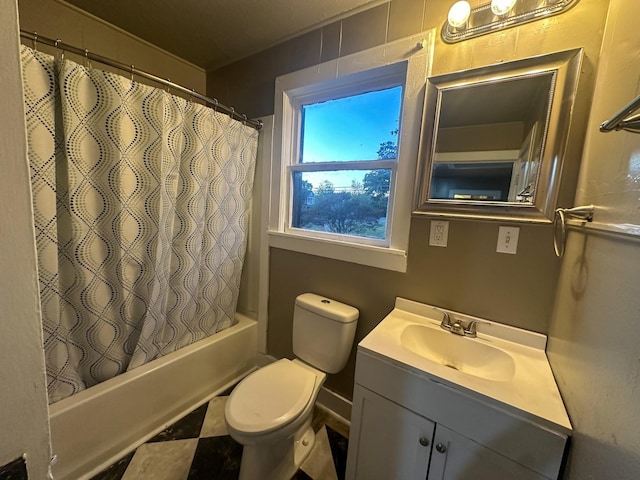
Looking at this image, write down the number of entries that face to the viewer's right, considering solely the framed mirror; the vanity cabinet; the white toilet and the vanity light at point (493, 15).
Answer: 0

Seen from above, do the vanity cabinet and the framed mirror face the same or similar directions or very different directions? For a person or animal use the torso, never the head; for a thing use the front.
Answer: same or similar directions

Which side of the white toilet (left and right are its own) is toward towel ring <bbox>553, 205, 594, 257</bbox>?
left

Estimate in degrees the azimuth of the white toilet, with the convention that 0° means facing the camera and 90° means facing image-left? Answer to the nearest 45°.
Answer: approximately 45°

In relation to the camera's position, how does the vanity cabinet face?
facing the viewer and to the left of the viewer

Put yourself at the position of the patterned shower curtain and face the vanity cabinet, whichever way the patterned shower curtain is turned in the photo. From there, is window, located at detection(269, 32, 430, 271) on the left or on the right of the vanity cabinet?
left

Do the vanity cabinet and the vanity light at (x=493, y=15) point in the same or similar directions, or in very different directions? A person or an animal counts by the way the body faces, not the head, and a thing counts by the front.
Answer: same or similar directions

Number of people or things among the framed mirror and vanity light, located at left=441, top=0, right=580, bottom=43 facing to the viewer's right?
0
